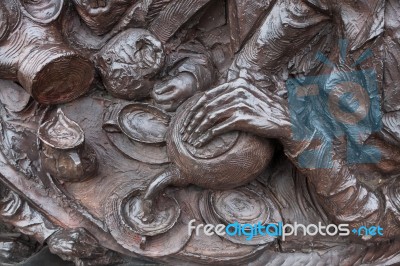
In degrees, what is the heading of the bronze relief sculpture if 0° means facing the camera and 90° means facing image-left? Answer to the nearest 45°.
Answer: approximately 0°
